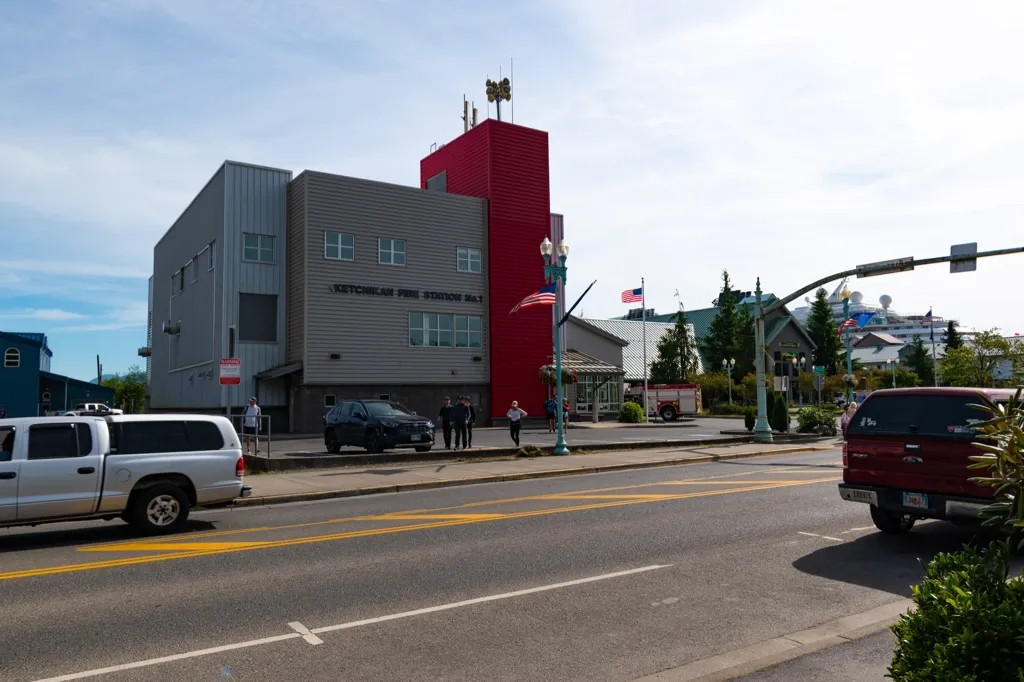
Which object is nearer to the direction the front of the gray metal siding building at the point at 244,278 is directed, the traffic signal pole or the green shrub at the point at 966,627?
the green shrub

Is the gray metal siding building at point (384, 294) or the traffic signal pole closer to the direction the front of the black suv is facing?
the traffic signal pole

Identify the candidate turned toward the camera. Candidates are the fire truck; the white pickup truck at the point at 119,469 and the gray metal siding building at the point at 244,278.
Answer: the gray metal siding building

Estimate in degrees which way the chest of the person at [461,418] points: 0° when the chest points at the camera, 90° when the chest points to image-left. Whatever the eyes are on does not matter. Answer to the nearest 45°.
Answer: approximately 0°

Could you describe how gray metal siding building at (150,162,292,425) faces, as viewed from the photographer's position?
facing the viewer

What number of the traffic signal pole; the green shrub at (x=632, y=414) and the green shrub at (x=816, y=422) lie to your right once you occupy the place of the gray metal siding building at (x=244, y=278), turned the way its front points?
0

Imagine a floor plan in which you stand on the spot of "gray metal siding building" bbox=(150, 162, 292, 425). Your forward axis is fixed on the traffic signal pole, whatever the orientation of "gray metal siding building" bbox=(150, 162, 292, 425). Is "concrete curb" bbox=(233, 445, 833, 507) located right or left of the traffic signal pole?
right

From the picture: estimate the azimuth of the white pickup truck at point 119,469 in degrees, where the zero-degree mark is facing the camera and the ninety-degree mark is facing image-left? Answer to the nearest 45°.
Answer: approximately 90°

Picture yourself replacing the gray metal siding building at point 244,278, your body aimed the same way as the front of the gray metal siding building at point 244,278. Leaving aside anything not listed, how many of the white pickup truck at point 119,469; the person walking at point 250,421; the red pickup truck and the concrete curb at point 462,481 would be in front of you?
4

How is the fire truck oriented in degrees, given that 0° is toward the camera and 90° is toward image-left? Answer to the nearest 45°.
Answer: approximately 90°

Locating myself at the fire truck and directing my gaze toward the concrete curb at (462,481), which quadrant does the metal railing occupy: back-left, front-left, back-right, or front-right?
front-right

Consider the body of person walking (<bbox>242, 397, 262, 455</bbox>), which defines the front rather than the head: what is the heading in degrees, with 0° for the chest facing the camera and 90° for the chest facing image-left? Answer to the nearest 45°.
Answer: approximately 0°

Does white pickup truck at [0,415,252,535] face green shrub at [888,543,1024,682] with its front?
no

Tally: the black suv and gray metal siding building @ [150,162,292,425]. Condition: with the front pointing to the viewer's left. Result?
0

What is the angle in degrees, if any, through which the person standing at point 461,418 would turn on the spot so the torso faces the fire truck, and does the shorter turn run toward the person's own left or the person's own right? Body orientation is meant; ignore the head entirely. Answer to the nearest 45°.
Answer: approximately 135° to the person's own left

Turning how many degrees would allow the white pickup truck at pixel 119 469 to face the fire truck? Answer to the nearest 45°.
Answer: approximately 135° to its right

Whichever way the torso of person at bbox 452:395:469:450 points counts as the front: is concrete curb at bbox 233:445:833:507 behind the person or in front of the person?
in front

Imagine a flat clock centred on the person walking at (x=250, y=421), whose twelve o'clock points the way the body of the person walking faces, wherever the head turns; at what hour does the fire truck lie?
The fire truck is roughly at 8 o'clock from the person walking.

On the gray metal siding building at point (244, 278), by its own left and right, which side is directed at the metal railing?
front

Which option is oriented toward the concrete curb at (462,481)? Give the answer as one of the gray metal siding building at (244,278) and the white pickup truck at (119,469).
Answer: the gray metal siding building
